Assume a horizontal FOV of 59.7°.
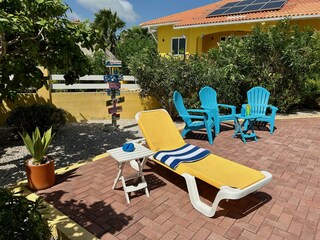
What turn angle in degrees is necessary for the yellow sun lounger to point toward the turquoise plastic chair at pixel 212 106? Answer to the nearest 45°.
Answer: approximately 135° to its left

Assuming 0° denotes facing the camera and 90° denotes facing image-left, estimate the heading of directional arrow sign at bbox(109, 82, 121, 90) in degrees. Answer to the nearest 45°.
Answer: approximately 0°

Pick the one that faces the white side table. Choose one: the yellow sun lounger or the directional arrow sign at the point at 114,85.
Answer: the directional arrow sign

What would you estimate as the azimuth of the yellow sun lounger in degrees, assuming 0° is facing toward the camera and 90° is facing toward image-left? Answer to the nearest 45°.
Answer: approximately 315°

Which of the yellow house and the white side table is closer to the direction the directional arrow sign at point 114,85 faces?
the white side table

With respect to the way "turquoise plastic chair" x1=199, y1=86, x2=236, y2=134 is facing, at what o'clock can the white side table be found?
The white side table is roughly at 2 o'clock from the turquoise plastic chair.

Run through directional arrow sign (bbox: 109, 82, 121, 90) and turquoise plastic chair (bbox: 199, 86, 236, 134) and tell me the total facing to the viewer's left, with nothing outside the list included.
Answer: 0

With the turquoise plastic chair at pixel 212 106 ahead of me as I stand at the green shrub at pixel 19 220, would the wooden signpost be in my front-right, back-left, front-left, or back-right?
front-left

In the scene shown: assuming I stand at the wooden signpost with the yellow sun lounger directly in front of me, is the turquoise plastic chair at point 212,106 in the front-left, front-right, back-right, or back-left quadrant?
front-left

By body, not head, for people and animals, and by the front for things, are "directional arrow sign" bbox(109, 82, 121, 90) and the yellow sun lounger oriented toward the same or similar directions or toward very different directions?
same or similar directions

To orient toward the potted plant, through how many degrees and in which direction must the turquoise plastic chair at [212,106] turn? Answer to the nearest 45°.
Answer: approximately 90° to its right

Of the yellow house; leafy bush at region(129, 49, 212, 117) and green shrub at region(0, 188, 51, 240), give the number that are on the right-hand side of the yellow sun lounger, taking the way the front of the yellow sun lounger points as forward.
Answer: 1

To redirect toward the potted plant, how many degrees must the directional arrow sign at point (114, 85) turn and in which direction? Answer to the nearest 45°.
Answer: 0° — it already faces it

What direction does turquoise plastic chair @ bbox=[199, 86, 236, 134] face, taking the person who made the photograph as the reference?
facing the viewer and to the right of the viewer

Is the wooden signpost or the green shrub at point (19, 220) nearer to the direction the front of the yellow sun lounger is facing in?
the green shrub

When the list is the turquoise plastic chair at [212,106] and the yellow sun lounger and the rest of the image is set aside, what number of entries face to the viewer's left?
0

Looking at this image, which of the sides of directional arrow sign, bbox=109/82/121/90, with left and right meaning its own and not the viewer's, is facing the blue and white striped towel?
front

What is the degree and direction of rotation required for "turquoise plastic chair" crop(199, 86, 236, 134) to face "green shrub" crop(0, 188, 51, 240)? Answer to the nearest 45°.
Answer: approximately 45° to its right

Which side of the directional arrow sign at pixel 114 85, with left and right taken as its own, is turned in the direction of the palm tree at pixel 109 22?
back

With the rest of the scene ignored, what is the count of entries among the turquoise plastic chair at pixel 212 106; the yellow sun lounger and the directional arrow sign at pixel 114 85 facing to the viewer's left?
0
